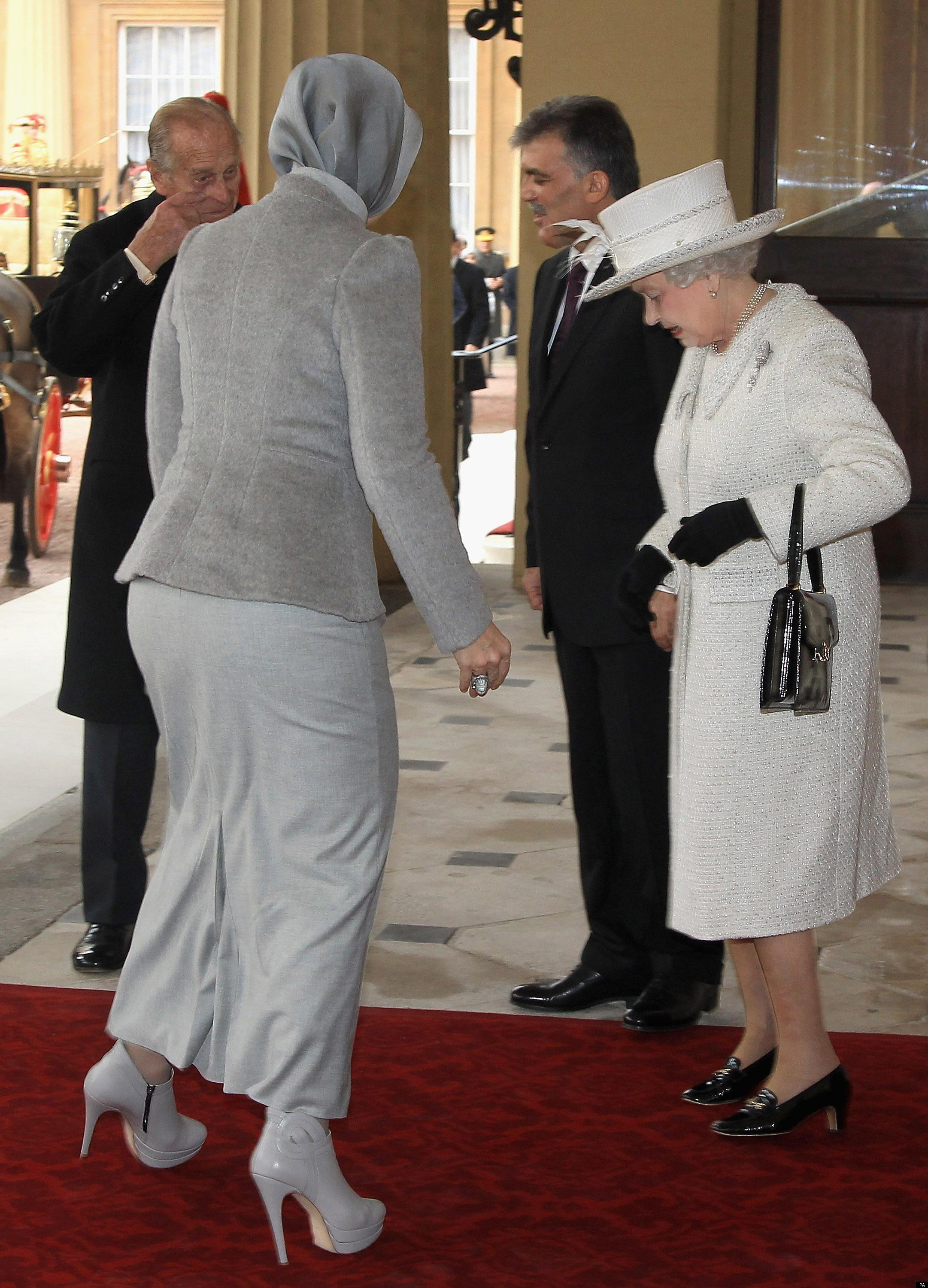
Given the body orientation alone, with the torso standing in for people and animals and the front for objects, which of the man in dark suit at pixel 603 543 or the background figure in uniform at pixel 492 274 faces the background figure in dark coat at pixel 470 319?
the background figure in uniform at pixel 492 274

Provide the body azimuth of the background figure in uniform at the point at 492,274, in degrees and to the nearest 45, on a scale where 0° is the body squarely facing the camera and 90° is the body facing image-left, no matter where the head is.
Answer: approximately 0°

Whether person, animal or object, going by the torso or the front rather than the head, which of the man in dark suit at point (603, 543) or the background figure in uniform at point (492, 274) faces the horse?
the background figure in uniform

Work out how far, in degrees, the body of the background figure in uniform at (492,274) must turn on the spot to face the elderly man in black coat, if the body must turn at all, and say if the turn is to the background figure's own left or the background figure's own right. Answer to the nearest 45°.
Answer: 0° — they already face them

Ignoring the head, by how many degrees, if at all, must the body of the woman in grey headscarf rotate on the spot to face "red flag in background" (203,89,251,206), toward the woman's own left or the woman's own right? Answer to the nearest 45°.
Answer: approximately 45° to the woman's own left

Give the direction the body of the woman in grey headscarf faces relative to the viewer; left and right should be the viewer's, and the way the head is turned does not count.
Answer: facing away from the viewer and to the right of the viewer

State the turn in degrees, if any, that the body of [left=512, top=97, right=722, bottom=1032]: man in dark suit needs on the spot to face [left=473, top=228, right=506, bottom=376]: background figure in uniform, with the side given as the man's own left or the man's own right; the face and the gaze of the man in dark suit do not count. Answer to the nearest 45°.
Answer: approximately 135° to the man's own right

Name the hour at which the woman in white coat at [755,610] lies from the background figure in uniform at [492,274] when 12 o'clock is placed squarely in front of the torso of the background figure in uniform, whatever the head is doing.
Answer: The woman in white coat is roughly at 12 o'clock from the background figure in uniform.

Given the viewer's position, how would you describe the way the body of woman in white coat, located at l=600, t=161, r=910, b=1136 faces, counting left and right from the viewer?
facing to the left of the viewer

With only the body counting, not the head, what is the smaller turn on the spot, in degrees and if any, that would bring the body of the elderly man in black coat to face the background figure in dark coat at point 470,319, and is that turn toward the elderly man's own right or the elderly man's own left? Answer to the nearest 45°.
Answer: approximately 135° to the elderly man's own left

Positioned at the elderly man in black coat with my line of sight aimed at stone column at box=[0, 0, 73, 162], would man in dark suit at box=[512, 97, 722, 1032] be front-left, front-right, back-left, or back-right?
back-right

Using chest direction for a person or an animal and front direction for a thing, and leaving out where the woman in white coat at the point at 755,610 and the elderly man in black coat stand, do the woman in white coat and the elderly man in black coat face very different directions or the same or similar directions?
very different directions
